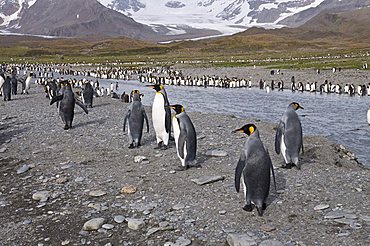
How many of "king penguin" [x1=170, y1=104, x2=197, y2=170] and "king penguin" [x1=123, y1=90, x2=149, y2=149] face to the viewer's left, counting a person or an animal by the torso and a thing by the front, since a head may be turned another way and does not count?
1

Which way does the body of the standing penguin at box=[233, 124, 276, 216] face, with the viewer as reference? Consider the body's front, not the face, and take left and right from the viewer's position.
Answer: facing away from the viewer and to the left of the viewer

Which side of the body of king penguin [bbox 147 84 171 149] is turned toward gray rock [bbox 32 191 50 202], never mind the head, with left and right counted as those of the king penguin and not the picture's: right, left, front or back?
front

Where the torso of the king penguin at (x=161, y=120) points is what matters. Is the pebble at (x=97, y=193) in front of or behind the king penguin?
in front

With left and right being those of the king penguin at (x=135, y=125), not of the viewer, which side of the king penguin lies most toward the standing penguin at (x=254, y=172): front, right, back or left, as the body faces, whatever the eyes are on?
back

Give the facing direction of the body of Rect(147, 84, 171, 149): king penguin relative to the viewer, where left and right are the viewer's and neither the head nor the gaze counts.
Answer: facing the viewer and to the left of the viewer

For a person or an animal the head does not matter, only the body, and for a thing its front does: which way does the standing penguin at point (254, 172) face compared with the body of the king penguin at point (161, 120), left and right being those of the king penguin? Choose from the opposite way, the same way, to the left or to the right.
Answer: to the right

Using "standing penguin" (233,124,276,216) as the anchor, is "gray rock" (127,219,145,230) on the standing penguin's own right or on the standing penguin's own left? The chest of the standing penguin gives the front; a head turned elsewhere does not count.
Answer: on the standing penguin's own left
